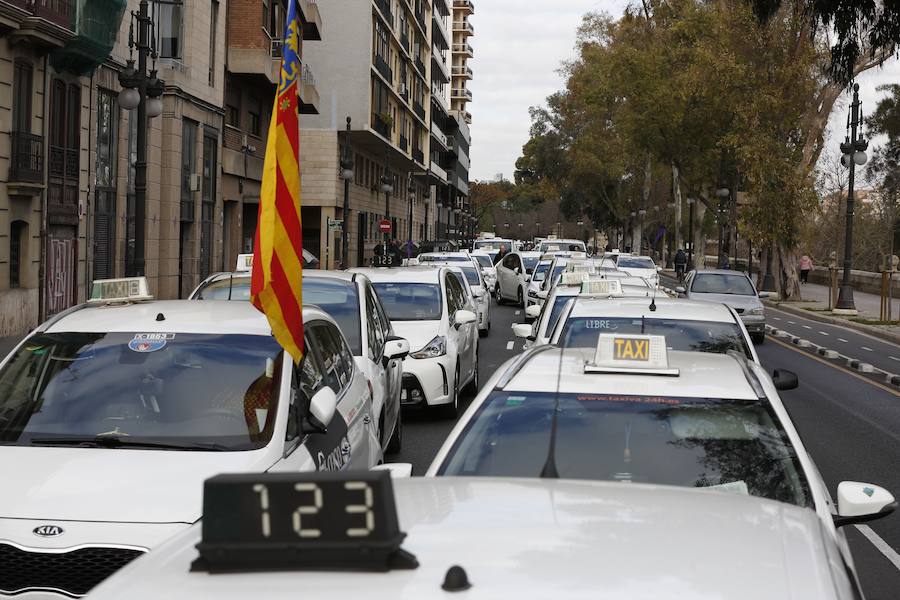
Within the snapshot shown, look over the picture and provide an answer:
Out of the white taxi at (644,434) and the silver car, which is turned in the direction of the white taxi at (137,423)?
the silver car

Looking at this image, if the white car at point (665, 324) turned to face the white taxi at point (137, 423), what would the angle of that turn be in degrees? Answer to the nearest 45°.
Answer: approximately 45° to its right

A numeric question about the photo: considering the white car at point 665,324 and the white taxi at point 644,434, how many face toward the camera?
2

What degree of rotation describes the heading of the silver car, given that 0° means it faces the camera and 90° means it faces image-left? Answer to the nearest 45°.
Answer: approximately 0°

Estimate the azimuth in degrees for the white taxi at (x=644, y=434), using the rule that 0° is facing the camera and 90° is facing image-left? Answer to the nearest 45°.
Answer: approximately 0°

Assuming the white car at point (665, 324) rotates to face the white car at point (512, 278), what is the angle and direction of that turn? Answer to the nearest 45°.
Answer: approximately 180°

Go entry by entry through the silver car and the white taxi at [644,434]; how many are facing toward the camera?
2
